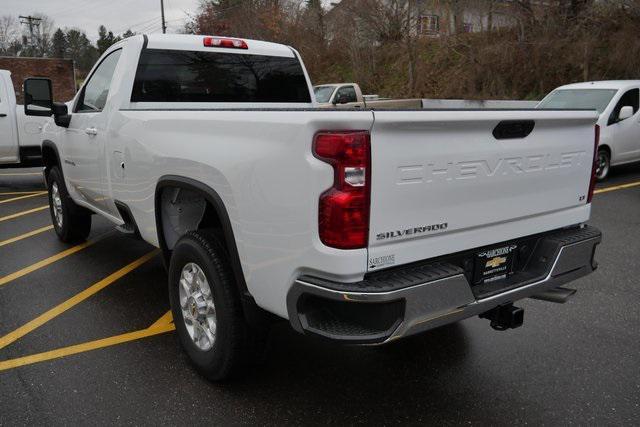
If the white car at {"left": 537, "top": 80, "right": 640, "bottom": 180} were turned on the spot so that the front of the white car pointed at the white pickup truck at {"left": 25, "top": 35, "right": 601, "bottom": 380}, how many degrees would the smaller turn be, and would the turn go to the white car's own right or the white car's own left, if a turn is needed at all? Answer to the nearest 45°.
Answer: approximately 45° to the white car's own left

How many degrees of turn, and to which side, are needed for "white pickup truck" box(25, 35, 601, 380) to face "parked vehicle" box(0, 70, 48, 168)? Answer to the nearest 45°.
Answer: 0° — it already faces it

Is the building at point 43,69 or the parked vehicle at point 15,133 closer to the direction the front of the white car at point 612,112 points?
the parked vehicle

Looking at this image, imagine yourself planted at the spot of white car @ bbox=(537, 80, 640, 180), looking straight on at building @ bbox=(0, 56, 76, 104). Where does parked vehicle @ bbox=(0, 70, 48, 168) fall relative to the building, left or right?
left

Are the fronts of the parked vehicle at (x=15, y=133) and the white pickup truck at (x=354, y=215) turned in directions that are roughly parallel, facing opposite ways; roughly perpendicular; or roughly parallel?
roughly perpendicular

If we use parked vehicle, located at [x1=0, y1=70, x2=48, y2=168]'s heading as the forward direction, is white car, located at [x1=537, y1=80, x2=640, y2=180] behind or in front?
behind

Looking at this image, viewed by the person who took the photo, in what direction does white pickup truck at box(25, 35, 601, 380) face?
facing away from the viewer and to the left of the viewer

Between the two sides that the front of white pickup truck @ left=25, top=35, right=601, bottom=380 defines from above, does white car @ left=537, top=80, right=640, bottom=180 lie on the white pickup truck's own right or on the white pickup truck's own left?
on the white pickup truck's own right

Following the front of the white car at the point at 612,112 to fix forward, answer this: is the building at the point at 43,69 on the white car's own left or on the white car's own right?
on the white car's own right

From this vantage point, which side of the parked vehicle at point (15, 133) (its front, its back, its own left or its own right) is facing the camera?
left

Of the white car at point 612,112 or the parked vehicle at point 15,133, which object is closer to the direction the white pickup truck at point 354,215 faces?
the parked vehicle
